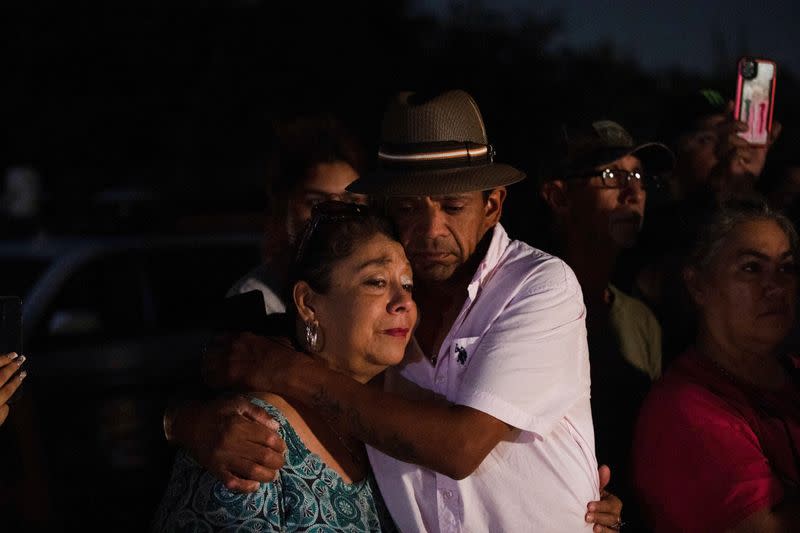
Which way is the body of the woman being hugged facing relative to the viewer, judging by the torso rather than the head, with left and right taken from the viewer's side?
facing the viewer and to the right of the viewer

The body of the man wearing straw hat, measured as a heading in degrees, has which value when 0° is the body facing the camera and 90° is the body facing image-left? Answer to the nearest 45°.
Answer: approximately 45°

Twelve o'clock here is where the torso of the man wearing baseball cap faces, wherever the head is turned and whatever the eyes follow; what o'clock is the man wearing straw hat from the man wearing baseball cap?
The man wearing straw hat is roughly at 2 o'clock from the man wearing baseball cap.

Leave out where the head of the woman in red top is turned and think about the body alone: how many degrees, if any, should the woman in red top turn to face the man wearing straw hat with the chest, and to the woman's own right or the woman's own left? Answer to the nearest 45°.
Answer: approximately 90° to the woman's own right

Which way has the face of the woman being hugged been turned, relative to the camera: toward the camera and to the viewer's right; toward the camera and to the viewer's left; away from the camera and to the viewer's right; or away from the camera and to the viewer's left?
toward the camera and to the viewer's right
